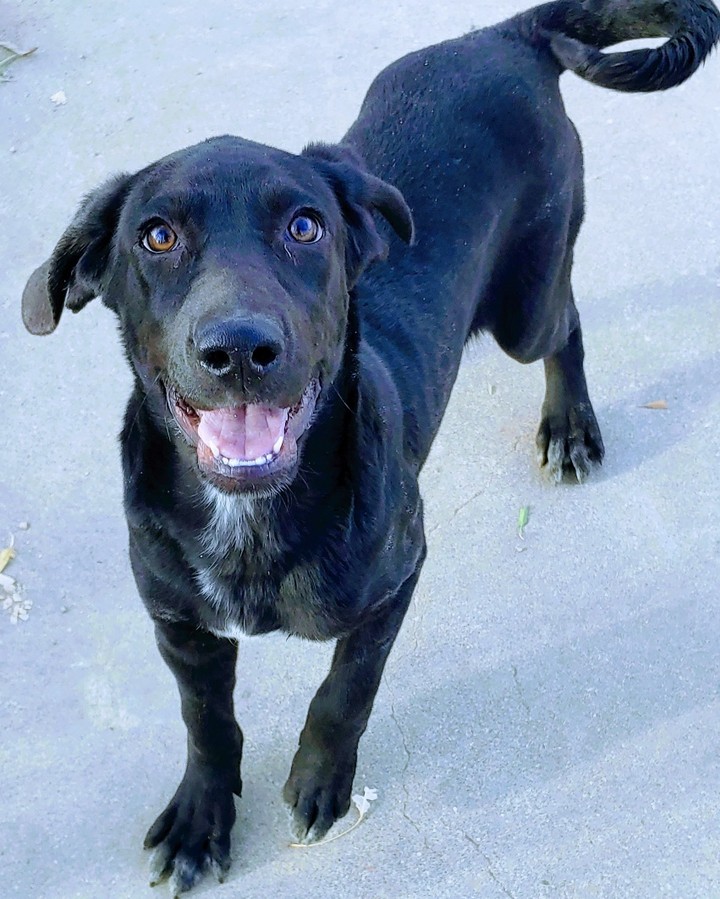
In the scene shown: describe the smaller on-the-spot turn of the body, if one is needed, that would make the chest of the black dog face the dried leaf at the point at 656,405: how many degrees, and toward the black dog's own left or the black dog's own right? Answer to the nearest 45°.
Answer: approximately 180°

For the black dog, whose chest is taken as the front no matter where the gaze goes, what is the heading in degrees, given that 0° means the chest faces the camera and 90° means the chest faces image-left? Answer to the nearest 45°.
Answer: approximately 45°
